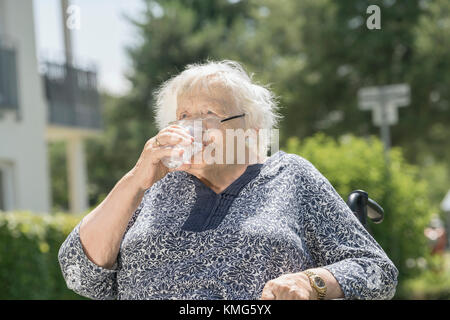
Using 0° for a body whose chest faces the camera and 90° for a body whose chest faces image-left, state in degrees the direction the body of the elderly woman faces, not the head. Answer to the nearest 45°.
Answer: approximately 45°

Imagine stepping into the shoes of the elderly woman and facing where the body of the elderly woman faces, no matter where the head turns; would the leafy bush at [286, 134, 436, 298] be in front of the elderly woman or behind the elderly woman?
behind

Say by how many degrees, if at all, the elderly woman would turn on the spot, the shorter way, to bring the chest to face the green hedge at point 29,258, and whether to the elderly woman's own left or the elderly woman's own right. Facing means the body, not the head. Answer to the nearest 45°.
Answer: approximately 90° to the elderly woman's own right

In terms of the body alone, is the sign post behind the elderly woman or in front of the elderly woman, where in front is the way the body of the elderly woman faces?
behind

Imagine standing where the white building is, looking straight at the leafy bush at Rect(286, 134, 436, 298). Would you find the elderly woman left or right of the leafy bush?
right
